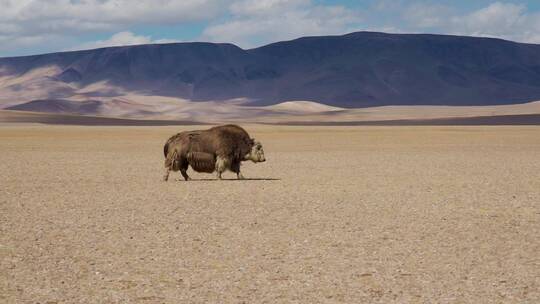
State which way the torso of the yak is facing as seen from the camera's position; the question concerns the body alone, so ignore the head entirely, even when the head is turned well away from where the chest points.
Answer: to the viewer's right
